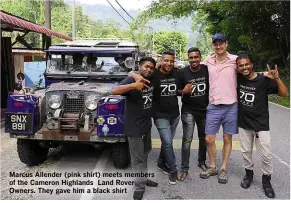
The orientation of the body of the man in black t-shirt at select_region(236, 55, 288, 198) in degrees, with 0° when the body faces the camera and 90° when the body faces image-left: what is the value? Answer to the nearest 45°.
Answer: approximately 0°

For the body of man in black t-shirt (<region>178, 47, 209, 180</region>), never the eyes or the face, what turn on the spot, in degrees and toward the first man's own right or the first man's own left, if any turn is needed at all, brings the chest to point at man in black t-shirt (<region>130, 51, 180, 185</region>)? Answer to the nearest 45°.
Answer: approximately 45° to the first man's own right

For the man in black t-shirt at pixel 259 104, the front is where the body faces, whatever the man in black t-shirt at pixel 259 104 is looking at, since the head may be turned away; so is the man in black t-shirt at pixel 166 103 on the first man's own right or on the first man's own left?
on the first man's own right

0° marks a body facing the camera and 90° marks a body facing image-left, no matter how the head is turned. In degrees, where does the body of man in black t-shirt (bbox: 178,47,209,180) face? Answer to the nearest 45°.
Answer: approximately 0°

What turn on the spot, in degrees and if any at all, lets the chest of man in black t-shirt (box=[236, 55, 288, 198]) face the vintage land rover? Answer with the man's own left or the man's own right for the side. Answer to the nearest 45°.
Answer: approximately 90° to the man's own right

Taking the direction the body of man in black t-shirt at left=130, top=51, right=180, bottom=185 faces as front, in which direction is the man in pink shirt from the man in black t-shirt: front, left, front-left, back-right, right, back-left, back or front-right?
left

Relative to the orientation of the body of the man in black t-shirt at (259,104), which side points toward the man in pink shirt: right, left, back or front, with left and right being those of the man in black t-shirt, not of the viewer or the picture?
right

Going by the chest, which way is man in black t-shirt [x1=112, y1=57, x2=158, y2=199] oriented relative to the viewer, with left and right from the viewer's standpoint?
facing the viewer and to the right of the viewer
